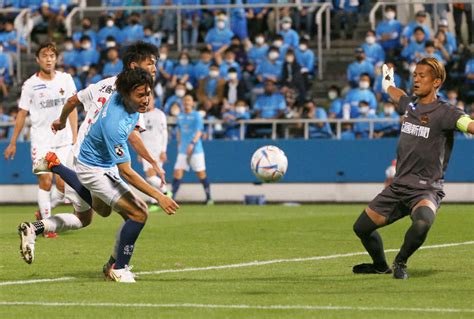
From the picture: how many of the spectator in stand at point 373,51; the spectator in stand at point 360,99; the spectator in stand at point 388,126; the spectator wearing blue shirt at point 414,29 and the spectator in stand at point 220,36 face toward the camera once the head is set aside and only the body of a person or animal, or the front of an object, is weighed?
5

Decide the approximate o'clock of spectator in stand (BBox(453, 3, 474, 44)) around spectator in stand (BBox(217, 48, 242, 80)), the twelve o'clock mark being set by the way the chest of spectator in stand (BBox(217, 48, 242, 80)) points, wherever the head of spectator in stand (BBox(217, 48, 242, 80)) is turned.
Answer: spectator in stand (BBox(453, 3, 474, 44)) is roughly at 9 o'clock from spectator in stand (BBox(217, 48, 242, 80)).

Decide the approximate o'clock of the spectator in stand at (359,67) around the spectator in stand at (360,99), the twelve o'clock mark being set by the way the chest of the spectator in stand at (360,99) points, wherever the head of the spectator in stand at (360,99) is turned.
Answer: the spectator in stand at (359,67) is roughly at 6 o'clock from the spectator in stand at (360,99).

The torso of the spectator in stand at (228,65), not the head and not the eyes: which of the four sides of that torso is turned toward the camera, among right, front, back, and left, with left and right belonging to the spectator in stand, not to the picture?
front

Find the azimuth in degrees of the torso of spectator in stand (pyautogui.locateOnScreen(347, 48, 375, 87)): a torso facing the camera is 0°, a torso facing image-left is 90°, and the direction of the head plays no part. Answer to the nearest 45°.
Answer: approximately 0°

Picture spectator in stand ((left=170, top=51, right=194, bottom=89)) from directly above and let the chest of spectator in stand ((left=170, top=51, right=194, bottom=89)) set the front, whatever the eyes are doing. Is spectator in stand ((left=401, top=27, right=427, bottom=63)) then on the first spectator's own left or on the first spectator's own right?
on the first spectator's own left

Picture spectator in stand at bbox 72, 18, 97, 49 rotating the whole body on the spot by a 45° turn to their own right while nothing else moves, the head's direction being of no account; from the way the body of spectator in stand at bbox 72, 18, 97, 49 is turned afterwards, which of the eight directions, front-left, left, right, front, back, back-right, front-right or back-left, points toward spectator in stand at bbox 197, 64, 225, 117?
left

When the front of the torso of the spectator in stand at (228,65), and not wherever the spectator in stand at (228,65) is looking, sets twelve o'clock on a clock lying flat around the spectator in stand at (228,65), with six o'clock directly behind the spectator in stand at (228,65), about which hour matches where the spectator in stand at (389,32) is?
the spectator in stand at (389,32) is roughly at 9 o'clock from the spectator in stand at (228,65).

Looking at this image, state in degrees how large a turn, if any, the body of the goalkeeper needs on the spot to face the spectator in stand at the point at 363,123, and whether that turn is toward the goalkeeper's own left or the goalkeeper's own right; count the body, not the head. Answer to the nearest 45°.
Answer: approximately 135° to the goalkeeper's own right

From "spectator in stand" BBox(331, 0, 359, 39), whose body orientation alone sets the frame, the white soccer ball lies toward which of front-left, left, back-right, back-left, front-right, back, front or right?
front

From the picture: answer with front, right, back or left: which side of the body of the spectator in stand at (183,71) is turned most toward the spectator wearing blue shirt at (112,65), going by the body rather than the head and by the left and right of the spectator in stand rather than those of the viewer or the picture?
right

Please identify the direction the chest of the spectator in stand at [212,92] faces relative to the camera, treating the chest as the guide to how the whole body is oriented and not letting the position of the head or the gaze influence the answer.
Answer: toward the camera
